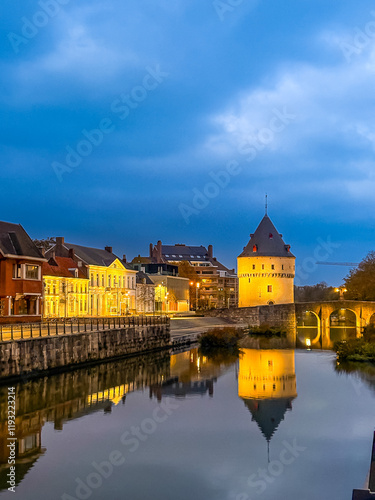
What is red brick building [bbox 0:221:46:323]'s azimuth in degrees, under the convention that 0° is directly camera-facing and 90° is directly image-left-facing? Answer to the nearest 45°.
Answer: approximately 315°

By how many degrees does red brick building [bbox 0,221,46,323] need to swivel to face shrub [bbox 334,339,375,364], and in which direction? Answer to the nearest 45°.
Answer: approximately 45° to its left
